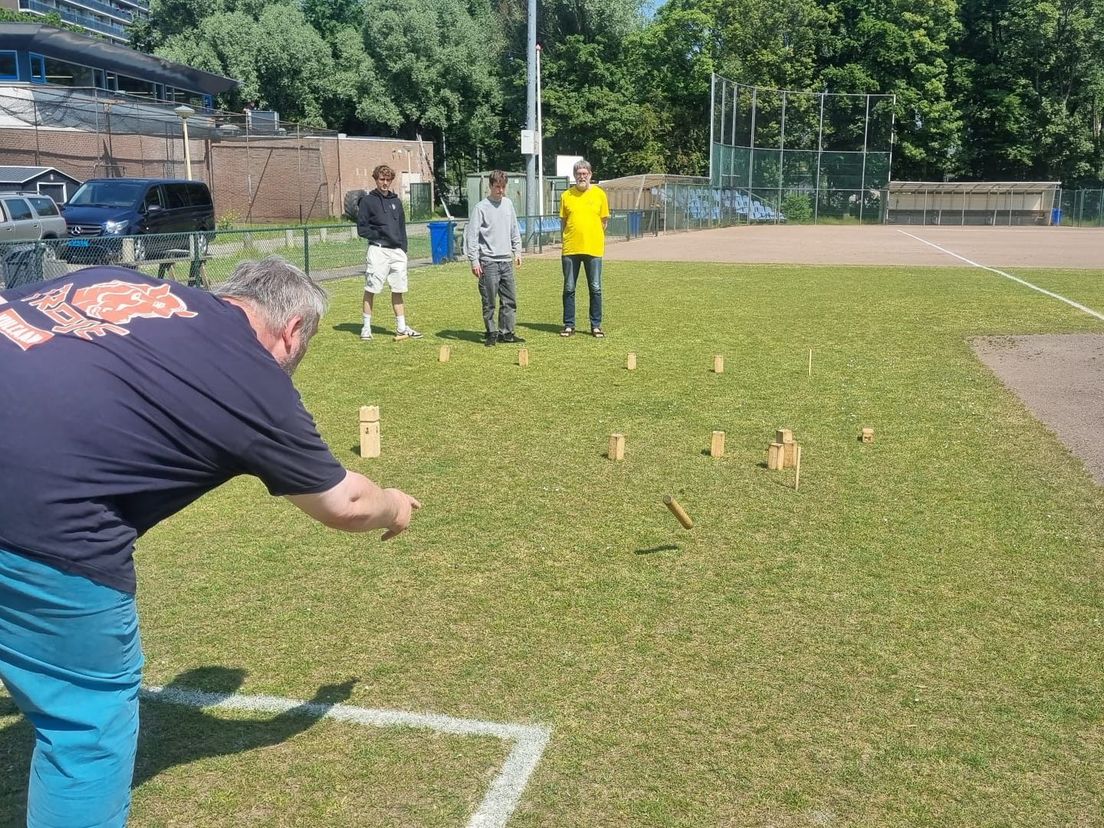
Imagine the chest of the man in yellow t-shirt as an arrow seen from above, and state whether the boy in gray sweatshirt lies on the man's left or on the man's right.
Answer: on the man's right

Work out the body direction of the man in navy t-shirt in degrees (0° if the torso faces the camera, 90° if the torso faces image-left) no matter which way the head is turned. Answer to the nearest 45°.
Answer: approximately 225°

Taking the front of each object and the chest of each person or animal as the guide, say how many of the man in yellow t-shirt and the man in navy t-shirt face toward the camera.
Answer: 1

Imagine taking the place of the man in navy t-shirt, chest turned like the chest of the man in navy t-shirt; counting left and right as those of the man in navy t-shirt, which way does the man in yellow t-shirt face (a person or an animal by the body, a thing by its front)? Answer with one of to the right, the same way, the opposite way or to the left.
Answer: the opposite way

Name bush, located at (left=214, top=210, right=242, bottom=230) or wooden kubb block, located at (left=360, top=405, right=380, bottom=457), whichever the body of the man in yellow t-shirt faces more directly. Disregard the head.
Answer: the wooden kubb block

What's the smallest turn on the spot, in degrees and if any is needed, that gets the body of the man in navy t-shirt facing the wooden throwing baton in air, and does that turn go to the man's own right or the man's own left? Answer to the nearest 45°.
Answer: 0° — they already face it

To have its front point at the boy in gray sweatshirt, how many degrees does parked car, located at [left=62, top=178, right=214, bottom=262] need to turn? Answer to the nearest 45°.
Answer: approximately 45° to its left

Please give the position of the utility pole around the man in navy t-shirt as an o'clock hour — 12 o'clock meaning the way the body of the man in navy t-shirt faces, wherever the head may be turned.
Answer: The utility pole is roughly at 11 o'clock from the man in navy t-shirt.

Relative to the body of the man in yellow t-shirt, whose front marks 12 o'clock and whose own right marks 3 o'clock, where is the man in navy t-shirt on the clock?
The man in navy t-shirt is roughly at 12 o'clock from the man in yellow t-shirt.

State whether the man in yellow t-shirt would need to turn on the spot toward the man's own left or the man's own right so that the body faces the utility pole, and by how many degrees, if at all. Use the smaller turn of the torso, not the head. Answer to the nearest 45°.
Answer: approximately 180°

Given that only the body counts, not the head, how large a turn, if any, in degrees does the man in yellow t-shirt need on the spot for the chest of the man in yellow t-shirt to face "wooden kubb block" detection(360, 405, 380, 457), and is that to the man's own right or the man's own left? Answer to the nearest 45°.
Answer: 0° — they already face it

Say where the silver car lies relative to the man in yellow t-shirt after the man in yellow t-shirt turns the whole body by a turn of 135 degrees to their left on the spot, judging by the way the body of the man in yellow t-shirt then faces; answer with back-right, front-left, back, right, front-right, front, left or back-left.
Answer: left
